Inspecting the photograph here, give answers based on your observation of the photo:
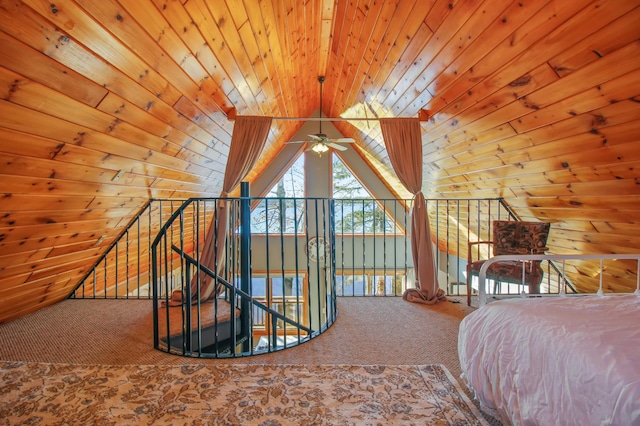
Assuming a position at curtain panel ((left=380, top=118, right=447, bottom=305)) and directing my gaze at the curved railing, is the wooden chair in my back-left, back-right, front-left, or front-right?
back-left

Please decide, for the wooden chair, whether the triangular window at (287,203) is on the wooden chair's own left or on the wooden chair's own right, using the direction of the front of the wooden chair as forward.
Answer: on the wooden chair's own right

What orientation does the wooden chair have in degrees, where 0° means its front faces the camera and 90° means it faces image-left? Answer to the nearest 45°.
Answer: approximately 45°

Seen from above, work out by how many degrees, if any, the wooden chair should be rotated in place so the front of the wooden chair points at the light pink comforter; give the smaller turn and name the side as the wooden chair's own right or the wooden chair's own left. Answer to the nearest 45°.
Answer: approximately 45° to the wooden chair's own left

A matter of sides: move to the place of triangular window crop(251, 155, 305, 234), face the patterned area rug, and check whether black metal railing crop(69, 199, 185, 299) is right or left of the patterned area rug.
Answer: right

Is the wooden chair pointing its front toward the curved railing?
yes
